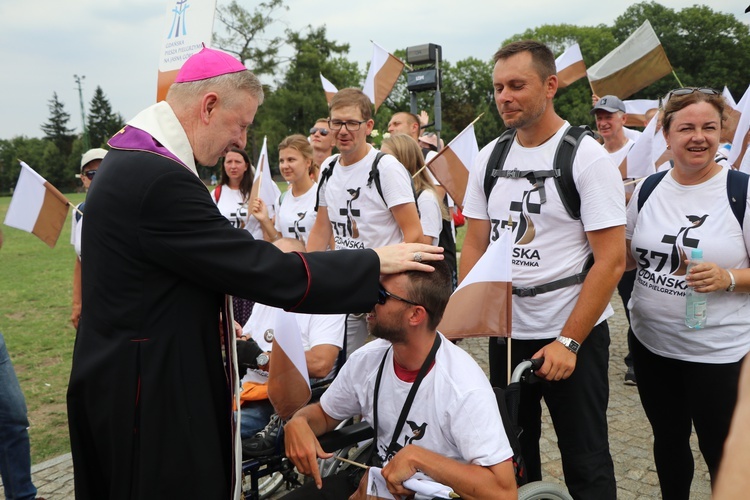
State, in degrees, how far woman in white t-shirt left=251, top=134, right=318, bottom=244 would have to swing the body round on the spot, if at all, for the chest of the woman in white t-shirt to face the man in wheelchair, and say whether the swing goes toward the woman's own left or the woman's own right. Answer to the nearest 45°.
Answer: approximately 45° to the woman's own left

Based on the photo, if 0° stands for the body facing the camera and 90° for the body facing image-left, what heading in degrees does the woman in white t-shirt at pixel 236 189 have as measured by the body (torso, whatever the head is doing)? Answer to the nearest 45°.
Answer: approximately 0°

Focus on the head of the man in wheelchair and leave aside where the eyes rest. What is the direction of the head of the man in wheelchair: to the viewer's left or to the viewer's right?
to the viewer's left

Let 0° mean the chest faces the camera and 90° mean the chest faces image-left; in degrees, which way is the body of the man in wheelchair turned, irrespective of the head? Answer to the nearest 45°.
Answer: approximately 45°

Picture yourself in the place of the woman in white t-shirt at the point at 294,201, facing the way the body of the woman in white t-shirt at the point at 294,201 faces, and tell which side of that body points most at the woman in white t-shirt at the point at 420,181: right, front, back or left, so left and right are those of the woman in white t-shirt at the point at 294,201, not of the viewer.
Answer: left

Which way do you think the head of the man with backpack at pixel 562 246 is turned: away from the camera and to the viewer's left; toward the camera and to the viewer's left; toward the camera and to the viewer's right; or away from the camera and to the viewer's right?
toward the camera and to the viewer's left

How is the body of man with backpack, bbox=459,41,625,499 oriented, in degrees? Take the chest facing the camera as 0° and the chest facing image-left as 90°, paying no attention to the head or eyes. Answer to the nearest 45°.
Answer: approximately 45°

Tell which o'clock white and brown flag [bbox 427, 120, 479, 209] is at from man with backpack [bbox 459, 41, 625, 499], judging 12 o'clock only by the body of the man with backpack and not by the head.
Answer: The white and brown flag is roughly at 4 o'clock from the man with backpack.

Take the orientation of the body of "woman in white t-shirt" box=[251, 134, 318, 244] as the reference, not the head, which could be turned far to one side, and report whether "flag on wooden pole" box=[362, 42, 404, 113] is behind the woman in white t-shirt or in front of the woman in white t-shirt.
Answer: behind
